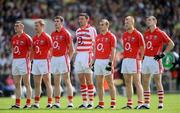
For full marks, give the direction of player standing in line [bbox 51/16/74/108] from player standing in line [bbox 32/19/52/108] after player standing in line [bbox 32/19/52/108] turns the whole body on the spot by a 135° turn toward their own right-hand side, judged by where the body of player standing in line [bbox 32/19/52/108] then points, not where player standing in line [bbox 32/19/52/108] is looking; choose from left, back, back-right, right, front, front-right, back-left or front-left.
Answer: right

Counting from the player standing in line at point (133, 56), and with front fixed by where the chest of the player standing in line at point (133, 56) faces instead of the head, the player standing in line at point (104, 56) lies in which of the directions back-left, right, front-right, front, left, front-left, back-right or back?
front-right

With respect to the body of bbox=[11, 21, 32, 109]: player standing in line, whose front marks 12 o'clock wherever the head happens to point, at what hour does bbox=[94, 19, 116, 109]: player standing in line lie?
bbox=[94, 19, 116, 109]: player standing in line is roughly at 8 o'clock from bbox=[11, 21, 32, 109]: player standing in line.

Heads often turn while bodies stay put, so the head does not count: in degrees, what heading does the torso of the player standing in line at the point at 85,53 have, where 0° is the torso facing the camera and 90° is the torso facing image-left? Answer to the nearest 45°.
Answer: approximately 45°

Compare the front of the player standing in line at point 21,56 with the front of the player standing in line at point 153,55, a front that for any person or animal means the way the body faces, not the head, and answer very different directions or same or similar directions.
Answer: same or similar directions

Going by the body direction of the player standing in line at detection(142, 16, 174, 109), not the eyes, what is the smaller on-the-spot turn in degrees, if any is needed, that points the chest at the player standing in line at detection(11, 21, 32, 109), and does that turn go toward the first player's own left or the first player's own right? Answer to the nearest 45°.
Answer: approximately 45° to the first player's own right

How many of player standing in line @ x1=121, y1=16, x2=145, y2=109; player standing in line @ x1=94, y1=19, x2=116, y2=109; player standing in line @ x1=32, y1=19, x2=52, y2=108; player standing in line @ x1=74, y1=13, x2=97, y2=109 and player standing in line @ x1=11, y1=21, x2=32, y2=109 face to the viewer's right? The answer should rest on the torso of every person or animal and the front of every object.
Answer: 0

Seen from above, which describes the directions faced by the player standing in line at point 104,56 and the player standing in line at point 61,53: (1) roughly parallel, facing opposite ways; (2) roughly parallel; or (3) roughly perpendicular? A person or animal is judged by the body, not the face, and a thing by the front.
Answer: roughly parallel

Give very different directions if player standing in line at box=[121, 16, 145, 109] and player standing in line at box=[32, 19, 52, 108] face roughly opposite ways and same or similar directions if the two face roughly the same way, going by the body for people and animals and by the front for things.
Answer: same or similar directions

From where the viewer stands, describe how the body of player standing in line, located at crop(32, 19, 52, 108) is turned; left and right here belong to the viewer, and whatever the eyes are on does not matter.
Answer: facing the viewer and to the left of the viewer

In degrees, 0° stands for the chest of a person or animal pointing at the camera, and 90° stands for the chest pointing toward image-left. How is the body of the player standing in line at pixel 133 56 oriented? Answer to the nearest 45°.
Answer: approximately 45°

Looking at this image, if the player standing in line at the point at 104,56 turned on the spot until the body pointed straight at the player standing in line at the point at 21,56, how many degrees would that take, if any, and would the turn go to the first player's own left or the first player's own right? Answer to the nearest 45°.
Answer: approximately 45° to the first player's own right

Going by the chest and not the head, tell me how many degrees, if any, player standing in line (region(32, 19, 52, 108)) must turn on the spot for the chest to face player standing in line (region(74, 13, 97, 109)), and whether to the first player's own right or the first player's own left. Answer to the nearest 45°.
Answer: approximately 135° to the first player's own left

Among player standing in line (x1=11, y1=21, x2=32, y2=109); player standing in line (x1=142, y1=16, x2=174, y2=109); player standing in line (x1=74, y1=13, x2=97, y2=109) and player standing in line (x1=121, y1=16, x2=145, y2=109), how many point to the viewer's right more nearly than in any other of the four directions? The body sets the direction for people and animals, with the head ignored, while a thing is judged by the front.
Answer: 0

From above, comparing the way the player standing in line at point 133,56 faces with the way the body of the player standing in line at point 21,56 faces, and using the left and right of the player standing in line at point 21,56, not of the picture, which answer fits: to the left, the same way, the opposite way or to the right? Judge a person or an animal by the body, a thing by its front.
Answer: the same way

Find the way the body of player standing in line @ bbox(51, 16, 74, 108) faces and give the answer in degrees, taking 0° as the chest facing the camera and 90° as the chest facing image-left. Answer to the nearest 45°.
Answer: approximately 45°

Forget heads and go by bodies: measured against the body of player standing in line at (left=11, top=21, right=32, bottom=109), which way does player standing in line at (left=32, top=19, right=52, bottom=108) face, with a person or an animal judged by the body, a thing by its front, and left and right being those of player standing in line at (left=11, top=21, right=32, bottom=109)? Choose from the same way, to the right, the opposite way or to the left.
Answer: the same way

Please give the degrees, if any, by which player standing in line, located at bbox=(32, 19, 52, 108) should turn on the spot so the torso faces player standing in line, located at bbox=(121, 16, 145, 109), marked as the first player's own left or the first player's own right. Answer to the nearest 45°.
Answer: approximately 135° to the first player's own left

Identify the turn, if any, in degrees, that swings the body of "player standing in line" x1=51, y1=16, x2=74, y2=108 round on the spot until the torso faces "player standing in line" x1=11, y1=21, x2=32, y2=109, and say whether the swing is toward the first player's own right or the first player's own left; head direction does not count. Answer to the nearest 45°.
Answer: approximately 45° to the first player's own right
